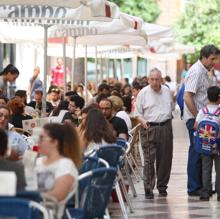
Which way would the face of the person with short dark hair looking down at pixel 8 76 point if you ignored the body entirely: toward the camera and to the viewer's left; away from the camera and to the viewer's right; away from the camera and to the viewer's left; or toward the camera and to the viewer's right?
toward the camera and to the viewer's right

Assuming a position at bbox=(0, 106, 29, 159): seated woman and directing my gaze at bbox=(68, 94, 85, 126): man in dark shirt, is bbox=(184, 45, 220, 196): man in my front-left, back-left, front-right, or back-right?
front-right

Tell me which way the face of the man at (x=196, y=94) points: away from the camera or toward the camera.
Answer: toward the camera

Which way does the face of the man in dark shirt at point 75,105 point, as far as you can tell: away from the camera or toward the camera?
toward the camera

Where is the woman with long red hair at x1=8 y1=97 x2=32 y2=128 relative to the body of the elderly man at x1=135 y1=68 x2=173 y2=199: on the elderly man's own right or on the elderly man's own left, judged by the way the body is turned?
on the elderly man's own right

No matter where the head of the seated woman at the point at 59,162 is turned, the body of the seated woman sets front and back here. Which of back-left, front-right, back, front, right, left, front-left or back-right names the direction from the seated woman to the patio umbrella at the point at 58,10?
back-right

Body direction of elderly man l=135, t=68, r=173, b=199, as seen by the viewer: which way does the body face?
toward the camera
